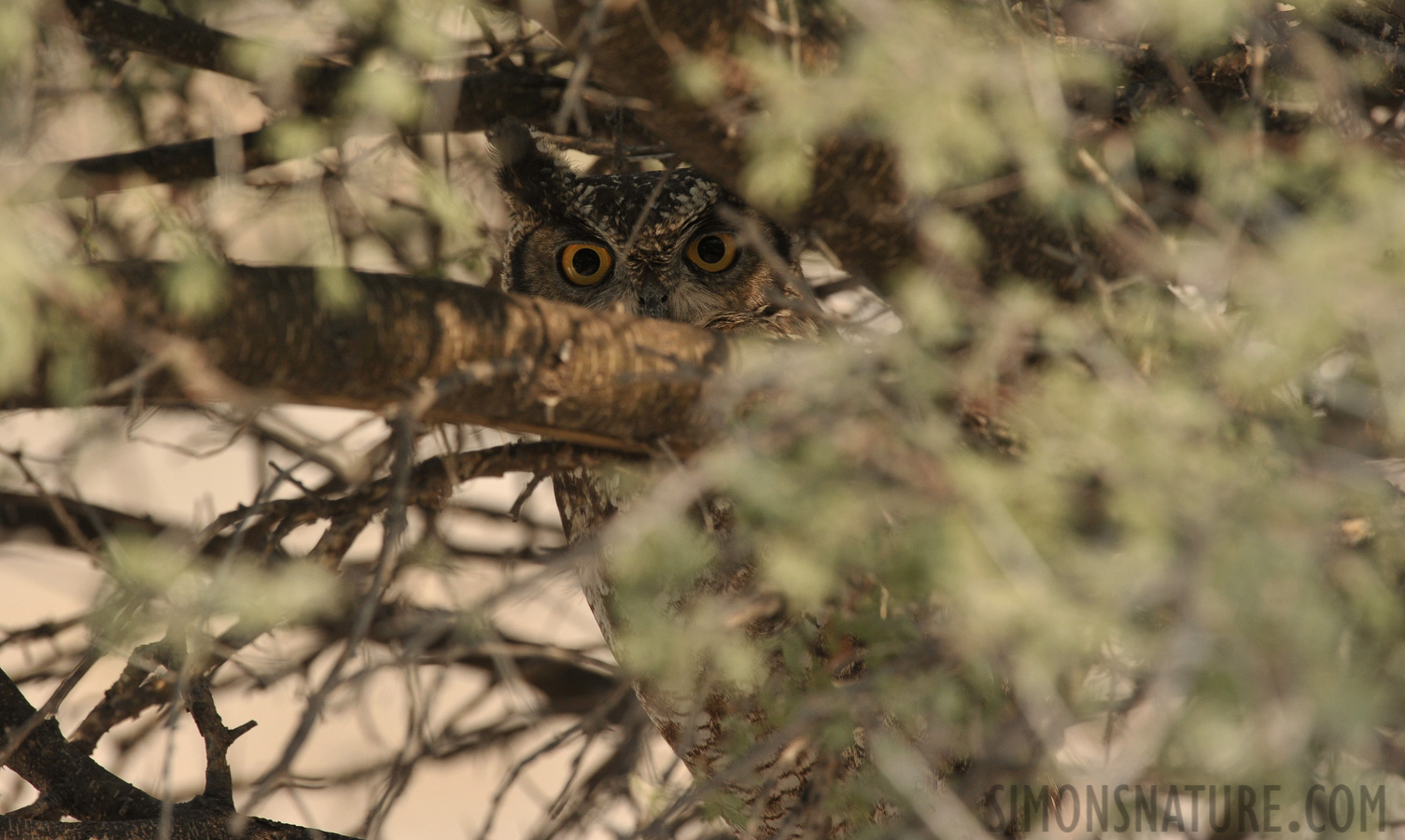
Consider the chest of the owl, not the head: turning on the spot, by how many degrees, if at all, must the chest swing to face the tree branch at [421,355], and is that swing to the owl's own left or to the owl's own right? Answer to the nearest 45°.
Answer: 0° — it already faces it

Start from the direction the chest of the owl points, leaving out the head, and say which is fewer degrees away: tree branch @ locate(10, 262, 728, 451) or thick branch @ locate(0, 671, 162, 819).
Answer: the tree branch

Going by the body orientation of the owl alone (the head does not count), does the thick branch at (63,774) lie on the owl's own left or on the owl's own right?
on the owl's own right

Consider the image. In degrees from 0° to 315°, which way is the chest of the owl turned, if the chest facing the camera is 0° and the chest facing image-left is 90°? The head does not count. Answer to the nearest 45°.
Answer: approximately 0°
